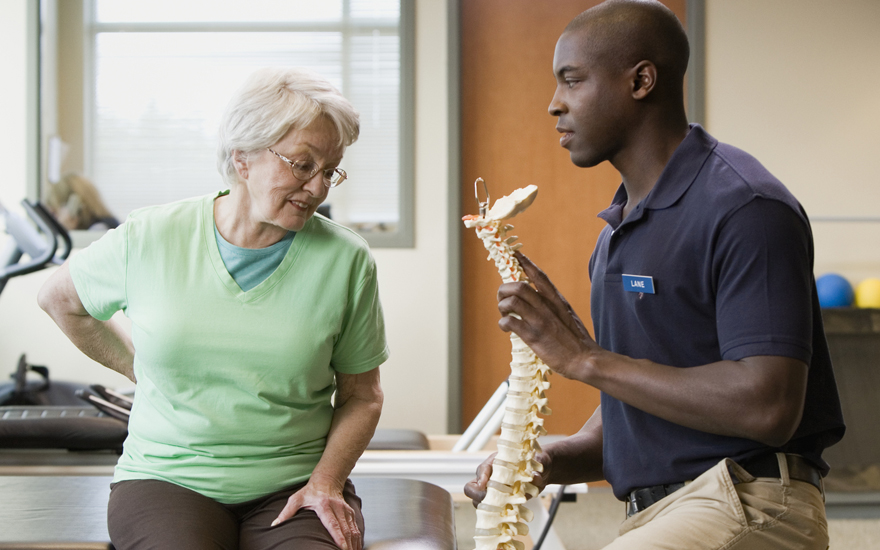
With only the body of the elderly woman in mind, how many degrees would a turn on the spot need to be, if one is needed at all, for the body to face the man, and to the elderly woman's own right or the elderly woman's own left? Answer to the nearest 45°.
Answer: approximately 45° to the elderly woman's own left

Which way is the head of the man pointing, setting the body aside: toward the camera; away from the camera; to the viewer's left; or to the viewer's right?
to the viewer's left

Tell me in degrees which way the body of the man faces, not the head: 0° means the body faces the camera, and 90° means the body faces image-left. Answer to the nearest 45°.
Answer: approximately 45°

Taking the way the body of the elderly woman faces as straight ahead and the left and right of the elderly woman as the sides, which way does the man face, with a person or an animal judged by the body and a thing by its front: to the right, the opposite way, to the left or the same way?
to the right

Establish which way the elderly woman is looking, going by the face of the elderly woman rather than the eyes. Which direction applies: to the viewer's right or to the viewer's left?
to the viewer's right

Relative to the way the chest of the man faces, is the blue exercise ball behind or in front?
behind

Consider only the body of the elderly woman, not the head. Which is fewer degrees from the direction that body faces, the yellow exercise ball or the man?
the man
